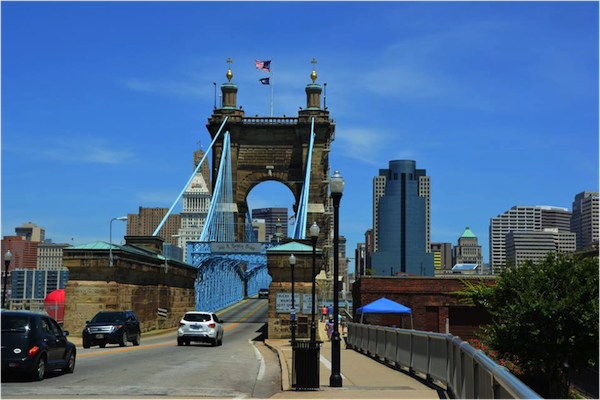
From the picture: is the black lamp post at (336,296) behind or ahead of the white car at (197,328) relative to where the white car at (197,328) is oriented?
behind

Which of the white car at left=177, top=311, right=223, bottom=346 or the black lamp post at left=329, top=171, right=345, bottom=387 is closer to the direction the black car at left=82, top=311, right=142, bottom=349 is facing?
the black lamp post

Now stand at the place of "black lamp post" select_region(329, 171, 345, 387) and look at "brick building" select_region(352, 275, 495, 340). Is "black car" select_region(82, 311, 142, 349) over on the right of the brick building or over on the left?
left

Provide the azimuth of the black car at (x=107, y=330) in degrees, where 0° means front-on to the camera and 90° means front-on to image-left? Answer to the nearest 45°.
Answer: approximately 45°

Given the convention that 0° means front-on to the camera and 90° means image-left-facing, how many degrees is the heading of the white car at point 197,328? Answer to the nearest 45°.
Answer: approximately 180°

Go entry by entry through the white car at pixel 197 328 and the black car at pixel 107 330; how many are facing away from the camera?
1

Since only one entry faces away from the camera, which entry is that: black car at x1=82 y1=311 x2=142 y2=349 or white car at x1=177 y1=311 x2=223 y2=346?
the white car
